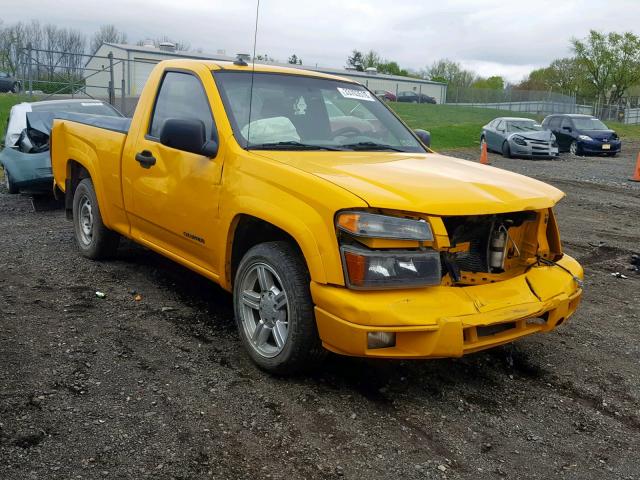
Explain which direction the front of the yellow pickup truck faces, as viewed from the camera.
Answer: facing the viewer and to the right of the viewer

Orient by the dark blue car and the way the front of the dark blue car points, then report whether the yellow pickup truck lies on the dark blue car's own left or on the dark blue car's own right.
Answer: on the dark blue car's own right

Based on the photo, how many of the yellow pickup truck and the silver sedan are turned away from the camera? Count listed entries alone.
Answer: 0

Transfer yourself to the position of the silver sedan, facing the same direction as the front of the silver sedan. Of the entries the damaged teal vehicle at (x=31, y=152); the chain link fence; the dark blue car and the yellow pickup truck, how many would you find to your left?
1

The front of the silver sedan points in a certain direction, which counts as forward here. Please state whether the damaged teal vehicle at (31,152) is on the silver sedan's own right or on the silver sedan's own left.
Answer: on the silver sedan's own right

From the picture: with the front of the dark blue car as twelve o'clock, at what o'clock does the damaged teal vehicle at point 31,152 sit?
The damaged teal vehicle is roughly at 2 o'clock from the dark blue car.

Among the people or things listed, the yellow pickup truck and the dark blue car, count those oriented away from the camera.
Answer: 0

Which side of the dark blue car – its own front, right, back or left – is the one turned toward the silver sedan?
right

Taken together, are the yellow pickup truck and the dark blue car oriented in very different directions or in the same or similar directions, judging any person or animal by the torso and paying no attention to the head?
same or similar directions

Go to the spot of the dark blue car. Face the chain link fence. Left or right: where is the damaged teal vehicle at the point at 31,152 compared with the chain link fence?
left

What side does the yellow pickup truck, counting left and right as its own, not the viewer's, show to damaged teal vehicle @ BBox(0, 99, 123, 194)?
back

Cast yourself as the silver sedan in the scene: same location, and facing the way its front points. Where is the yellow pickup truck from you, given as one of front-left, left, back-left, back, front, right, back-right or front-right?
front-right

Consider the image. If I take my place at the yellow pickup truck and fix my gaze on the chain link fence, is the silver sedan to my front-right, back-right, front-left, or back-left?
front-right

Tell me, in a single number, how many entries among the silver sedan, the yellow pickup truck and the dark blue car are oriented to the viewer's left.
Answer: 0
